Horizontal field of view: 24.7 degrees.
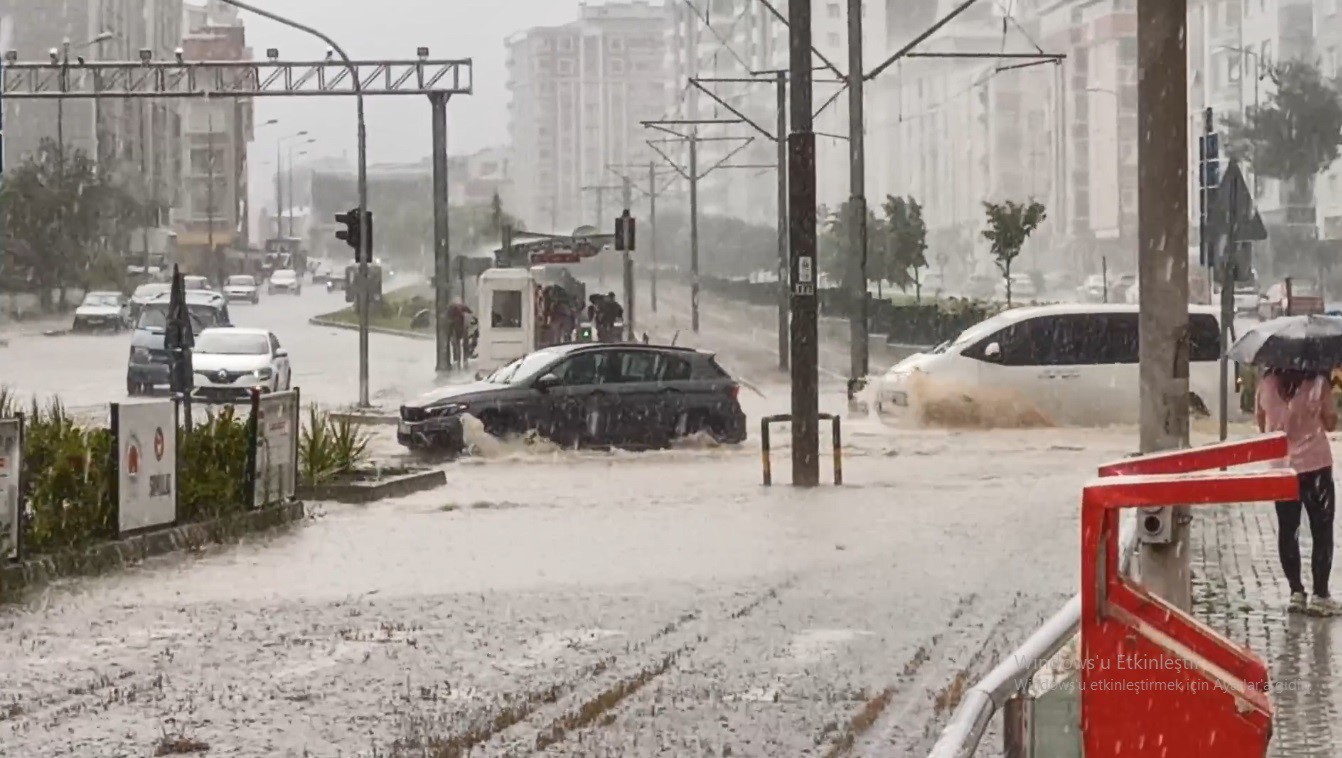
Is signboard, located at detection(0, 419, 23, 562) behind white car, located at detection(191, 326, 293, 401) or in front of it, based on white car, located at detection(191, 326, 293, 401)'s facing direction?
in front

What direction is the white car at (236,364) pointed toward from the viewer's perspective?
toward the camera

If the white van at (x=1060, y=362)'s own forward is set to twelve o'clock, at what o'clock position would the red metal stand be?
The red metal stand is roughly at 9 o'clock from the white van.

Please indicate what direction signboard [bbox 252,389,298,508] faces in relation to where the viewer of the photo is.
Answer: facing the viewer and to the right of the viewer

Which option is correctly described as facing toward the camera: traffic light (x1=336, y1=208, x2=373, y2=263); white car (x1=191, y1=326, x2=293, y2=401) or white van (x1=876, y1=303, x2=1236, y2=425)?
white car (x1=191, y1=326, x2=293, y2=401)

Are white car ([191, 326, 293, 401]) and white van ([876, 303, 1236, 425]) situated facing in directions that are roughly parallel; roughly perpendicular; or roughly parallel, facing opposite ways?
roughly perpendicular

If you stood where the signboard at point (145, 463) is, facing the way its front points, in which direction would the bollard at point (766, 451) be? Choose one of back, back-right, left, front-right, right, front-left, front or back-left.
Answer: left

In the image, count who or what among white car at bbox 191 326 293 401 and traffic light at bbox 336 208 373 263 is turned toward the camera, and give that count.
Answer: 1
